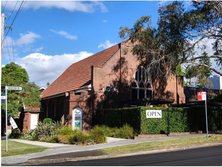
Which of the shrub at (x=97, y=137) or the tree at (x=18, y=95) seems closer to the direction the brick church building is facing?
the shrub

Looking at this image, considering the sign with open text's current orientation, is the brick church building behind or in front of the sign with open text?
behind

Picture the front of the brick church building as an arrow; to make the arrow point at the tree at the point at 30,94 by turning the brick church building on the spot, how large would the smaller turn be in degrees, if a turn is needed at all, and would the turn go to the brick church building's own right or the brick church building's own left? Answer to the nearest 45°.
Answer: approximately 135° to the brick church building's own right

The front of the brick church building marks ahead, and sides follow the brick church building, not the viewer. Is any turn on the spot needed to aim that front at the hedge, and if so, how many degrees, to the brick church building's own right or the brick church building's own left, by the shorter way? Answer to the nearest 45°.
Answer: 0° — it already faces it

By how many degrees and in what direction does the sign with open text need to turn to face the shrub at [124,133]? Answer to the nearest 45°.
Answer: approximately 90° to its right

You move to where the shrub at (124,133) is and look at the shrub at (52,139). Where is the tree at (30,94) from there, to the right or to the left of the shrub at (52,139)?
right
